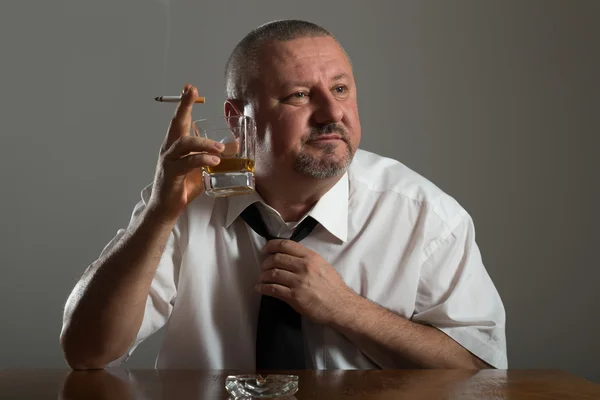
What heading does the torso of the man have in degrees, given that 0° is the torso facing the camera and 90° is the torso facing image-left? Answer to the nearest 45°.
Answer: approximately 0°

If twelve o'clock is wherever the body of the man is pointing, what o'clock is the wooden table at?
The wooden table is roughly at 12 o'clock from the man.
